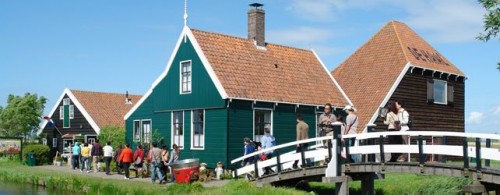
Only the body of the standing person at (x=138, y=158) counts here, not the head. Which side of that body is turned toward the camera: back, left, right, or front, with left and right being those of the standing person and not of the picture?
back

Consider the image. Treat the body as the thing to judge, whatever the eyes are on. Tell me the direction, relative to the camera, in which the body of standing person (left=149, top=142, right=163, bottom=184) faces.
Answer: away from the camera

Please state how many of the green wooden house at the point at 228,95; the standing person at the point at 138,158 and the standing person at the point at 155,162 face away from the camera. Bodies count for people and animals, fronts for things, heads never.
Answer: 2

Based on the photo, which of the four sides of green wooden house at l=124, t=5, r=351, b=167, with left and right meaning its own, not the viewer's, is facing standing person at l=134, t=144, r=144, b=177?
front

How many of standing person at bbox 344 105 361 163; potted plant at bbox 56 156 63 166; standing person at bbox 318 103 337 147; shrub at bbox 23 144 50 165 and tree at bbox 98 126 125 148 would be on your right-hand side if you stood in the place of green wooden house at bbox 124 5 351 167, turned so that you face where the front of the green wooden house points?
3
